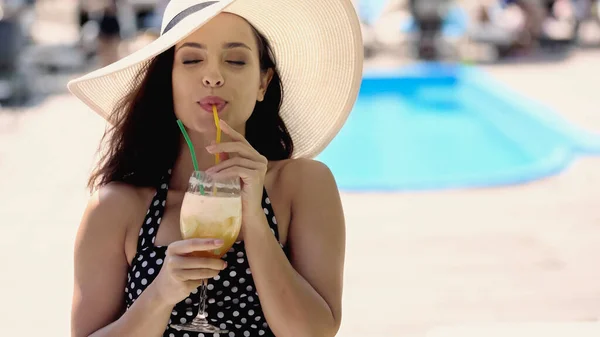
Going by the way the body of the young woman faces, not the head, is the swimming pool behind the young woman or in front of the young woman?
behind

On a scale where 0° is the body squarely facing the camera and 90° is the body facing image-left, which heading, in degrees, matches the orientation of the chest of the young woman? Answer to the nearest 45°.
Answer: approximately 0°

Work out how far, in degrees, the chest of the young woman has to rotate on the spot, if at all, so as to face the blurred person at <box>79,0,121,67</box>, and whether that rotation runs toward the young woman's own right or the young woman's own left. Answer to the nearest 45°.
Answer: approximately 180°
